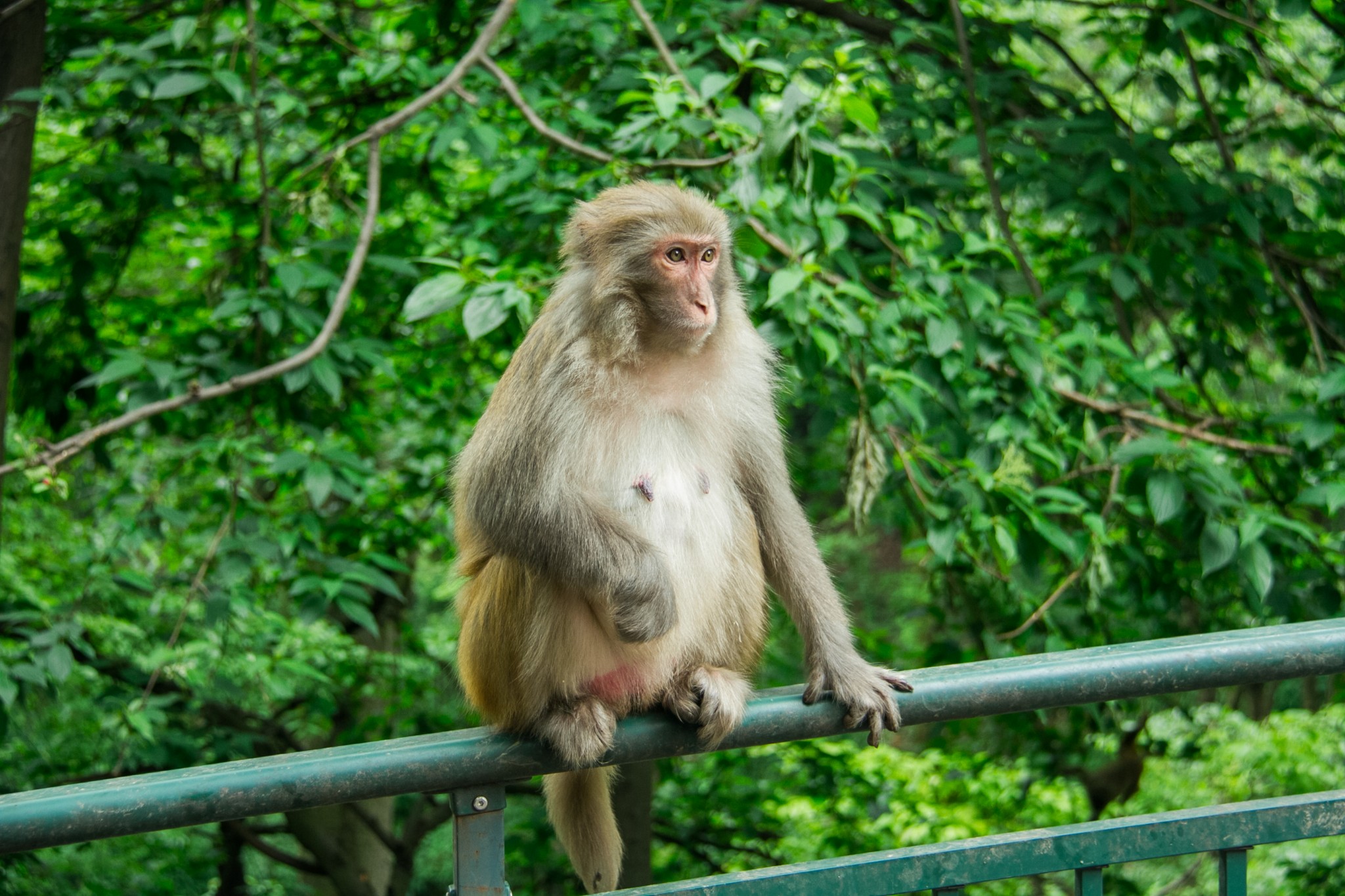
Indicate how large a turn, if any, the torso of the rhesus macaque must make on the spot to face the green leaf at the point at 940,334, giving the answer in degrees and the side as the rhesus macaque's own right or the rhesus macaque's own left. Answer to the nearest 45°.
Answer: approximately 90° to the rhesus macaque's own left

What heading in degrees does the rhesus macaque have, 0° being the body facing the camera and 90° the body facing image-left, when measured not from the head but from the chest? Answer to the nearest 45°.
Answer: approximately 315°

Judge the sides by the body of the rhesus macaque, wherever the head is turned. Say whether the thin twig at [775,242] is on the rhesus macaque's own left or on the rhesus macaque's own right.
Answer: on the rhesus macaque's own left

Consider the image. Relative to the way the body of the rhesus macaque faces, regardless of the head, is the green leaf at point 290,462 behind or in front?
behind

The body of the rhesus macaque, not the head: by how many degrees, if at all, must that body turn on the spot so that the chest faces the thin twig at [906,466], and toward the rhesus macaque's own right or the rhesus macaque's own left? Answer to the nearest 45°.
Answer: approximately 90° to the rhesus macaque's own left

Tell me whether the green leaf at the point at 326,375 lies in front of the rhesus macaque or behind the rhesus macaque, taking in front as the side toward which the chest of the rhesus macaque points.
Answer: behind

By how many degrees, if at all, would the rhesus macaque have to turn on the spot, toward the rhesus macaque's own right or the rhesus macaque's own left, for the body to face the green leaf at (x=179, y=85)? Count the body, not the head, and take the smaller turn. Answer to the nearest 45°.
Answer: approximately 180°
